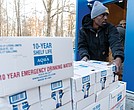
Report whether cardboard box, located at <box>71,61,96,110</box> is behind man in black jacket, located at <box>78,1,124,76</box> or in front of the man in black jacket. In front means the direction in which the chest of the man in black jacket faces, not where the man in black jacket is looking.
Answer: in front

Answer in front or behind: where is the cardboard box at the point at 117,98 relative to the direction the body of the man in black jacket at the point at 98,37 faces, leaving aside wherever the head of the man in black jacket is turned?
in front

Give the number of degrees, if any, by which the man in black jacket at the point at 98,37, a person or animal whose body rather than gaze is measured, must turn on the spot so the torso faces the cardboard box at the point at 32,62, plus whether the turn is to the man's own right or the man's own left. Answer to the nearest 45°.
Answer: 0° — they already face it

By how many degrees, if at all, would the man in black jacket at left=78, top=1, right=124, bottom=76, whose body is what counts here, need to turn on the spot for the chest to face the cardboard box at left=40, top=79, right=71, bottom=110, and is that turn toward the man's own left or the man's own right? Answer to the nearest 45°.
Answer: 0° — they already face it

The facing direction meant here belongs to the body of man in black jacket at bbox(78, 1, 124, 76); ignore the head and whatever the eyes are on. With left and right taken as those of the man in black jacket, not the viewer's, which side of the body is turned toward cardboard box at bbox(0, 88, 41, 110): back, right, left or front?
front

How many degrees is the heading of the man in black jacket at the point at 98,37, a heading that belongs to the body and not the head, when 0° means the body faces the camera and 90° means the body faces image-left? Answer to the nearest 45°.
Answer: approximately 0°

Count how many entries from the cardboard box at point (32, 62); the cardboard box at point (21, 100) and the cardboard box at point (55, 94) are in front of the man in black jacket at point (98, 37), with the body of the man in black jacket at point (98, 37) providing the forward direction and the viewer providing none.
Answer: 3
